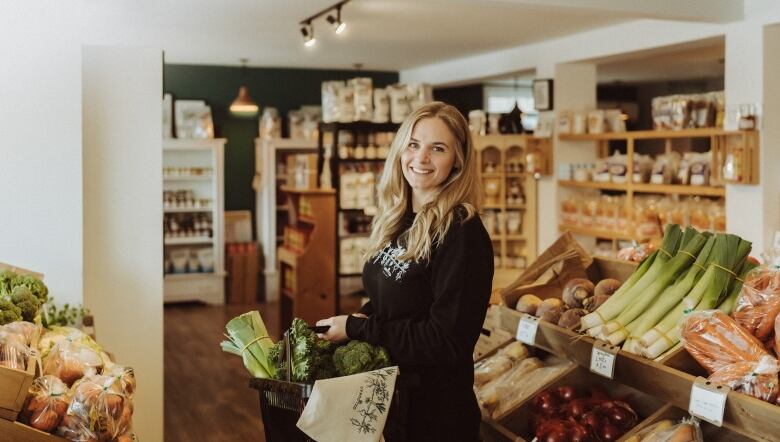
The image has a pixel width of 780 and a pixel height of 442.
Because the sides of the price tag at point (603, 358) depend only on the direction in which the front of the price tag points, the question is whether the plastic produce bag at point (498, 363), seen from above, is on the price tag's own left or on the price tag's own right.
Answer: on the price tag's own right

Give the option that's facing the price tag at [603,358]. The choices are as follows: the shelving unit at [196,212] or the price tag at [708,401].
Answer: the shelving unit

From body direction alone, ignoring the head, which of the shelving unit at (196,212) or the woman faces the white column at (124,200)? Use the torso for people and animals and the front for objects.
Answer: the shelving unit

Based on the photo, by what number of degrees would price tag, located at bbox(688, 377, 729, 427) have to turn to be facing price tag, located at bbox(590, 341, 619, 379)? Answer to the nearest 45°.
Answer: approximately 90° to its right

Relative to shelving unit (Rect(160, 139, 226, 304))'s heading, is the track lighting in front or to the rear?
in front

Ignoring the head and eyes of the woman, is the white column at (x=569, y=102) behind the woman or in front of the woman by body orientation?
behind
